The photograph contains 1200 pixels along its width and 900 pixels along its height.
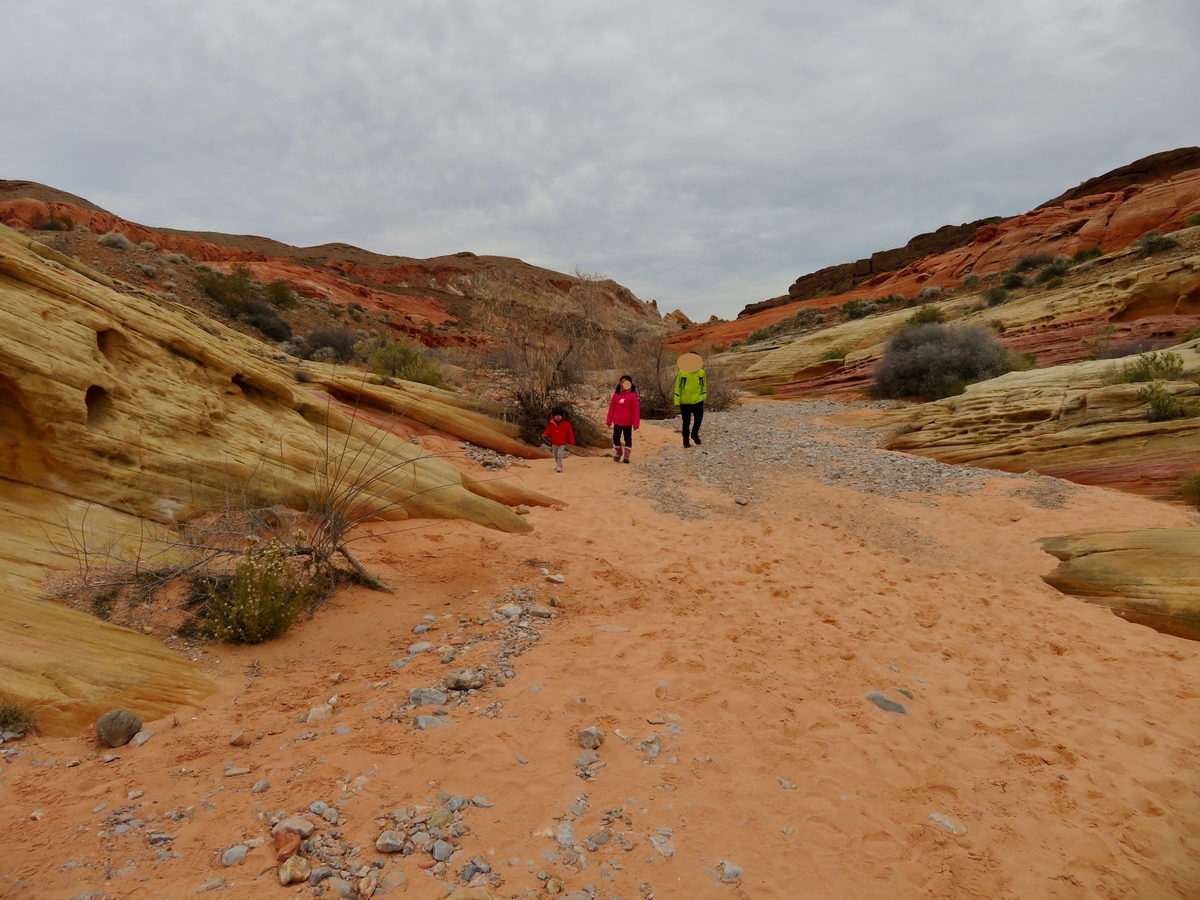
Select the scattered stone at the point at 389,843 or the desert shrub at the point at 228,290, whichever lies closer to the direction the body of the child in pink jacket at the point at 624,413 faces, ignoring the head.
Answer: the scattered stone

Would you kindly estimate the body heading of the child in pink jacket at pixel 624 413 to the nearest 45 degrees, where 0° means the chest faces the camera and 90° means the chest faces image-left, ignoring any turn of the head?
approximately 0°

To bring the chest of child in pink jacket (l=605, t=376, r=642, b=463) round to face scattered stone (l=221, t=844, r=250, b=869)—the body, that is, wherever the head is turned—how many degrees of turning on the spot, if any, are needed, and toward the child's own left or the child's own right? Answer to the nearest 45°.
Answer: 0° — they already face it

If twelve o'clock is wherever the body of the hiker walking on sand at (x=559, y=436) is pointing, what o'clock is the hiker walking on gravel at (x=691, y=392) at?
the hiker walking on gravel at (x=691, y=392) is roughly at 8 o'clock from the hiker walking on sand at (x=559, y=436).

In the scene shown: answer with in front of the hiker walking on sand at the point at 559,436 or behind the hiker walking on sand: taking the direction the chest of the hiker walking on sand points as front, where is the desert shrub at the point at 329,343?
behind

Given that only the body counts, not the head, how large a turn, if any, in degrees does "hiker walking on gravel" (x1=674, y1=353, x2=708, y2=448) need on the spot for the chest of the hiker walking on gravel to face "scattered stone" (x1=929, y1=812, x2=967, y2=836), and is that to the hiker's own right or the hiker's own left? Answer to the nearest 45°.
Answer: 0° — they already face it

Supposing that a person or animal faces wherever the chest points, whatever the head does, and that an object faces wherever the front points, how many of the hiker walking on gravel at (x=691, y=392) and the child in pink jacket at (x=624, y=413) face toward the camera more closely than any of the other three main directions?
2

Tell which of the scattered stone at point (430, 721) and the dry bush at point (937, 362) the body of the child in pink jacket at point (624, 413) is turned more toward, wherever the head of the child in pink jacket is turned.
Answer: the scattered stone

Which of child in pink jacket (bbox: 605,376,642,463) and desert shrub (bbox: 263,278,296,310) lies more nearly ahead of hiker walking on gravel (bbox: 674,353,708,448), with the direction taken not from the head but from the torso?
the child in pink jacket
